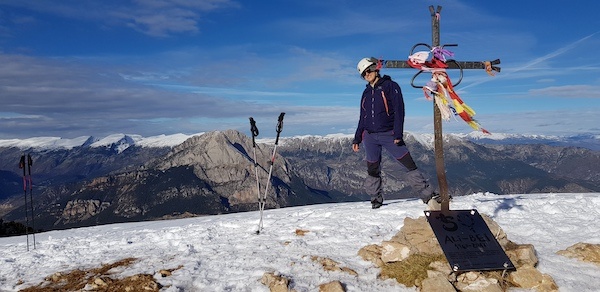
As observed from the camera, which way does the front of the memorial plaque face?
facing the viewer

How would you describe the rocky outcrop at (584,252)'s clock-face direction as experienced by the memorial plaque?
The rocky outcrop is roughly at 8 o'clock from the memorial plaque.

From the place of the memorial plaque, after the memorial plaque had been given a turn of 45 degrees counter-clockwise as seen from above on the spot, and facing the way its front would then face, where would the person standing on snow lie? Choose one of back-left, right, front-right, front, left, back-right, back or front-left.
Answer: back
